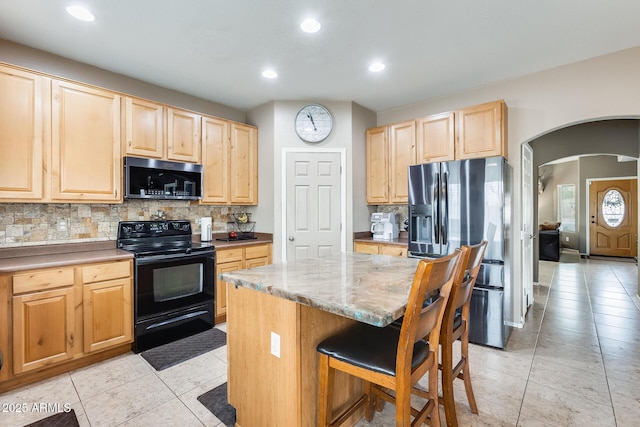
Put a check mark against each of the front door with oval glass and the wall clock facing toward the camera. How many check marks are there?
2

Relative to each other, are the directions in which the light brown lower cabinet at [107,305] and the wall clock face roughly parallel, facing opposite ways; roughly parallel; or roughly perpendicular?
roughly perpendicular

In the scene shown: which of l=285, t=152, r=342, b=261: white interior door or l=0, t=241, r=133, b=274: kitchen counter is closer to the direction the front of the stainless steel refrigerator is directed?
the kitchen counter

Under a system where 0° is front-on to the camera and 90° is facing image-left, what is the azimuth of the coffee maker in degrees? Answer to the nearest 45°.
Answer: approximately 45°

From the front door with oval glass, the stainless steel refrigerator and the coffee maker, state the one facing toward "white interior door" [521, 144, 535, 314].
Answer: the front door with oval glass

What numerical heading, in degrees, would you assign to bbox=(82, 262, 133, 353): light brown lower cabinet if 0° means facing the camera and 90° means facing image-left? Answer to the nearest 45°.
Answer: approximately 315°

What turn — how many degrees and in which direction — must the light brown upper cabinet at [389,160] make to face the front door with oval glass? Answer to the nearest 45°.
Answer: approximately 180°

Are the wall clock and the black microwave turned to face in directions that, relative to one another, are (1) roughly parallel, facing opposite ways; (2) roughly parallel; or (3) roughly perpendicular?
roughly perpendicular
